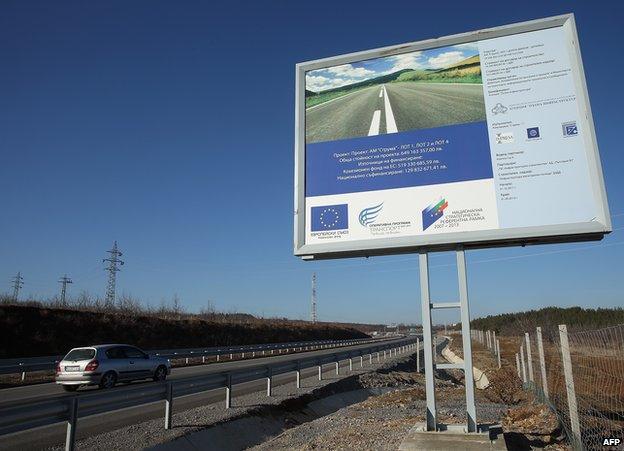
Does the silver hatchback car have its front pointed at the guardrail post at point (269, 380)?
no

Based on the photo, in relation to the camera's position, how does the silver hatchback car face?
facing away from the viewer and to the right of the viewer

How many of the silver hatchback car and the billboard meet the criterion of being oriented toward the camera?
1

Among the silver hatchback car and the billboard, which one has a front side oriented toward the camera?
the billboard

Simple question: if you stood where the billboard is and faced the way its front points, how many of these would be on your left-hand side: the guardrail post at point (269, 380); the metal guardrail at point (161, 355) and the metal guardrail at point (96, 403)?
0

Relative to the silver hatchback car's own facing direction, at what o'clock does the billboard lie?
The billboard is roughly at 4 o'clock from the silver hatchback car.

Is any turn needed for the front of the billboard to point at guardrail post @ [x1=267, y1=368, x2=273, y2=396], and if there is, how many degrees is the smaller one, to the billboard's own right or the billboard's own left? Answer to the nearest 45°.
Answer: approximately 135° to the billboard's own right

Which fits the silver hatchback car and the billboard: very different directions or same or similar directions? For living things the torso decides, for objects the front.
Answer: very different directions

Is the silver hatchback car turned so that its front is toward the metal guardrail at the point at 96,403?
no

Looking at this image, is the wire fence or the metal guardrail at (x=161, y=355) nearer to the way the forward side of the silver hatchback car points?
the metal guardrail

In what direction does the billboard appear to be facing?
toward the camera
